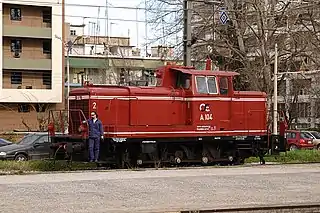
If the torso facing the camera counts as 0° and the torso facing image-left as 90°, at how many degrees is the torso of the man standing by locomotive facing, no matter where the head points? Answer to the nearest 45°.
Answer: approximately 45°

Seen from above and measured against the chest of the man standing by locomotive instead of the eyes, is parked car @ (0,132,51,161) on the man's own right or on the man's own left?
on the man's own right

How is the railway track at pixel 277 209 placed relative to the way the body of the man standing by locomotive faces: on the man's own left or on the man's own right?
on the man's own left

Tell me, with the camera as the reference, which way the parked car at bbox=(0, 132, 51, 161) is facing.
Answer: facing the viewer and to the left of the viewer

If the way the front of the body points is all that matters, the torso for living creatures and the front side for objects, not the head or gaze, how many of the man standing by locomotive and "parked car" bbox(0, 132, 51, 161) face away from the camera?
0
